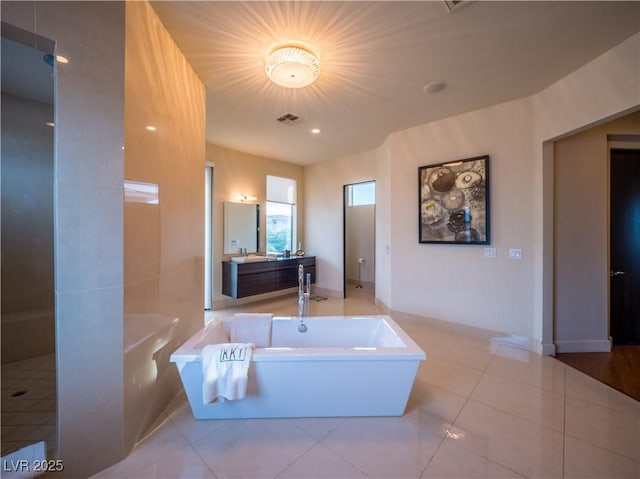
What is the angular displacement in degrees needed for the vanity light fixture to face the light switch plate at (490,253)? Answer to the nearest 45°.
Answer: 0° — it already faces it

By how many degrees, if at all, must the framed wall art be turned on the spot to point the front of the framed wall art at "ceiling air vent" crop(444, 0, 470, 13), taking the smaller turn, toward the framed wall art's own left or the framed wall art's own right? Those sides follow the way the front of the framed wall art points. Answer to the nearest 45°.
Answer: approximately 45° to the framed wall art's own left

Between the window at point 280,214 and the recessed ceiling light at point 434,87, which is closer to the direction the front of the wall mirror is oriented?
the recessed ceiling light

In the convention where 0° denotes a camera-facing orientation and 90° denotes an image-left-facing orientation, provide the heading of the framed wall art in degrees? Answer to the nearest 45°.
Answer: approximately 45°

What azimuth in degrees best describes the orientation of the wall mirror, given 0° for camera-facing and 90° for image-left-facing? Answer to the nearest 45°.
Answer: approximately 315°
